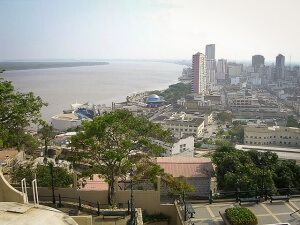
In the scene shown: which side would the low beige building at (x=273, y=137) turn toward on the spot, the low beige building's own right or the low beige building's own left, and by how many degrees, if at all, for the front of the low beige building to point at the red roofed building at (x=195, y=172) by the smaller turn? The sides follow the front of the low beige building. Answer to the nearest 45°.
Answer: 0° — it already faces it

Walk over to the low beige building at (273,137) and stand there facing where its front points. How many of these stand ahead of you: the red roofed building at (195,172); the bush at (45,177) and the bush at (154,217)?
3

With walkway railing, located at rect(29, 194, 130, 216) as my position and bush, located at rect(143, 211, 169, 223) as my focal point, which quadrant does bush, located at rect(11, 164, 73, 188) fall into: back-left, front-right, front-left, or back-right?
back-left

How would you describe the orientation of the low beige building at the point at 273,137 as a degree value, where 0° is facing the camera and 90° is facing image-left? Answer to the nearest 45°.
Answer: approximately 0°

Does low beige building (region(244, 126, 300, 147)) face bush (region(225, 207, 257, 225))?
yes

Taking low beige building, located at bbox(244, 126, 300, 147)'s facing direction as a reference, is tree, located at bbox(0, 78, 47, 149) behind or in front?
in front

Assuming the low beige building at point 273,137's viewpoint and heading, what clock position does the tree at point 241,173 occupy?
The tree is roughly at 12 o'clock from the low beige building.

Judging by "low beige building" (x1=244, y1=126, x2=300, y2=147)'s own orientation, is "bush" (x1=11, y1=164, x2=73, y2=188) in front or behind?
in front

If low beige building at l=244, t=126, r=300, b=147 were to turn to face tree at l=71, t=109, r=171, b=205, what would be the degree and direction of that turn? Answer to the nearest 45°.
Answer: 0° — it already faces it

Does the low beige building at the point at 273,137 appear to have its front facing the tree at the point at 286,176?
yes

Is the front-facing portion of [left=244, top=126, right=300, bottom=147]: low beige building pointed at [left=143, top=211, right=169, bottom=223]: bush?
yes

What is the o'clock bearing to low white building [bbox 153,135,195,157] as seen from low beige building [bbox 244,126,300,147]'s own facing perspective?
low white building [bbox 153,135,195,157] is roughly at 1 o'clock from low beige building [bbox 244,126,300,147].

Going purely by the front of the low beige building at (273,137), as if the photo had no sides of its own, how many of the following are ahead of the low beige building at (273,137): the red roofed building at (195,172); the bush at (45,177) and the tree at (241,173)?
3
